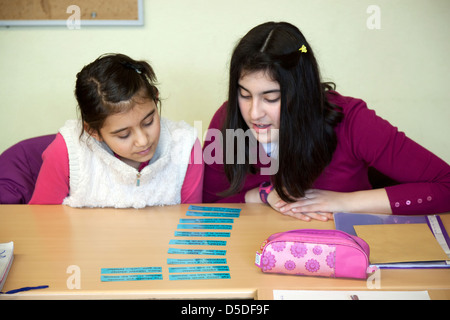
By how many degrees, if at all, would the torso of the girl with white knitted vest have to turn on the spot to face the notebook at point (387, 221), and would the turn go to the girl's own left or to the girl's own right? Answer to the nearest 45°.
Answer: approximately 45° to the girl's own left

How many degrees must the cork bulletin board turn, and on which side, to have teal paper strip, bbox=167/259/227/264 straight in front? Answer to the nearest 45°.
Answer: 0° — it already faces it

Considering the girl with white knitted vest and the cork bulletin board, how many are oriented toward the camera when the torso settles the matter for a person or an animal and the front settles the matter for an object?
2

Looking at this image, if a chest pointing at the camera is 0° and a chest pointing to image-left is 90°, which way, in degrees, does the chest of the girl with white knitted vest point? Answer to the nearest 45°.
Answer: approximately 0°

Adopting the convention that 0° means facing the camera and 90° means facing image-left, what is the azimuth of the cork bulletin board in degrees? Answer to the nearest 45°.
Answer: approximately 0°

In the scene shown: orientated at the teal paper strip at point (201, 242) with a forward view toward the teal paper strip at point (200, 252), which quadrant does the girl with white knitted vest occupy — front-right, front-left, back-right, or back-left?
back-right
